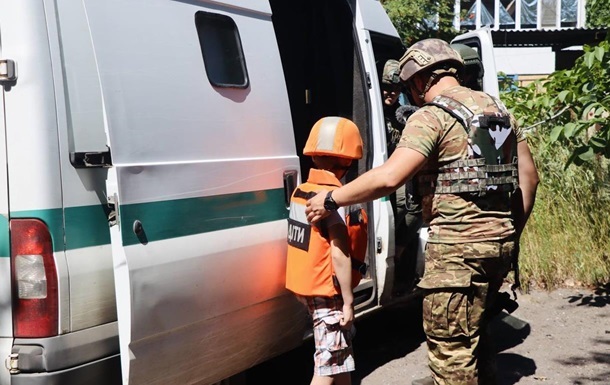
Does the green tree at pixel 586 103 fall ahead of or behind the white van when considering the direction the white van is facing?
ahead

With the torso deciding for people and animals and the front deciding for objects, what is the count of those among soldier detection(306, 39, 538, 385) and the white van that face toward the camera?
0

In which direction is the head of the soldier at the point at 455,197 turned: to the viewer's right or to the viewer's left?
to the viewer's left

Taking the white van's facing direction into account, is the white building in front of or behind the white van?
in front

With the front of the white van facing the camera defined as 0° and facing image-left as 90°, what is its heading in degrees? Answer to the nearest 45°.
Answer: approximately 225°

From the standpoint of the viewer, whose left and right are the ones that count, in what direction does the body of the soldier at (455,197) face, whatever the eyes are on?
facing away from the viewer and to the left of the viewer
